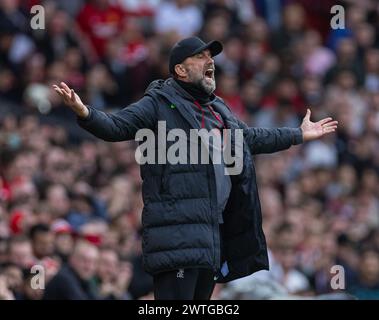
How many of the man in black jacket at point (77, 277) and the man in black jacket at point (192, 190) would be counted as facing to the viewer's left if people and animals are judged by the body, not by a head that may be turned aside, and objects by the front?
0

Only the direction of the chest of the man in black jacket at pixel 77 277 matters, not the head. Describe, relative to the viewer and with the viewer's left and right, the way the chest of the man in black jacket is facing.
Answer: facing the viewer and to the right of the viewer

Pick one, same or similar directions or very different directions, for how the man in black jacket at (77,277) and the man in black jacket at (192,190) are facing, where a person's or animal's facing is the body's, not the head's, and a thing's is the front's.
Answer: same or similar directions

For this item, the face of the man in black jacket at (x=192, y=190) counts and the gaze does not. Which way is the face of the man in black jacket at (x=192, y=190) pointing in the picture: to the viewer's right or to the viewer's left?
to the viewer's right

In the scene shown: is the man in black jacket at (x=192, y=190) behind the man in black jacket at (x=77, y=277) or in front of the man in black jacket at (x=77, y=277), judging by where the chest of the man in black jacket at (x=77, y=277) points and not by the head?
in front

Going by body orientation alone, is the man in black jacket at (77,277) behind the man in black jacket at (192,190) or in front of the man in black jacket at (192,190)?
behind
